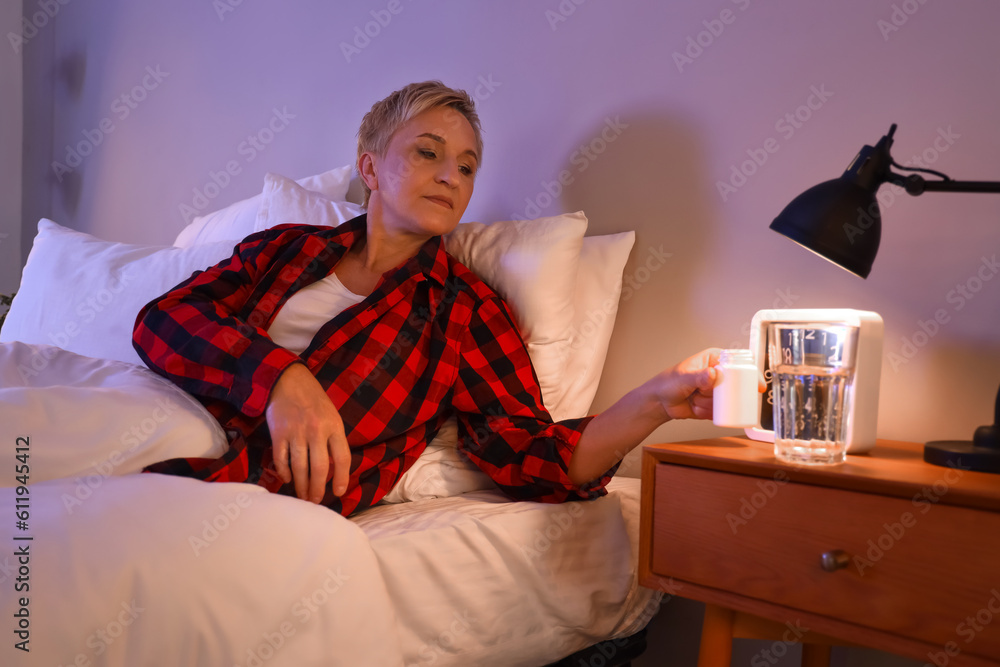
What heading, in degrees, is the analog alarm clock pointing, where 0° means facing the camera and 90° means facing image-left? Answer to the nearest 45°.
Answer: approximately 45°

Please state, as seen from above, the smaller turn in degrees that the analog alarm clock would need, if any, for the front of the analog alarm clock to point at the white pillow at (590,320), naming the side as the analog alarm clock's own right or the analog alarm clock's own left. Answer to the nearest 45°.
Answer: approximately 90° to the analog alarm clock's own right

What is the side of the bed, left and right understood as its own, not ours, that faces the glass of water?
left

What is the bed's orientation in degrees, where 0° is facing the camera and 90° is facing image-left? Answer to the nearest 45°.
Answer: approximately 0°

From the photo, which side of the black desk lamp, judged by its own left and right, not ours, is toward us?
left

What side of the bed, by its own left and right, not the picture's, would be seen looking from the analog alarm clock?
left

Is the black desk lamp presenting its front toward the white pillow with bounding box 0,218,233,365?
yes

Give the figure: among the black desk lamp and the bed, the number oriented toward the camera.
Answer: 1
